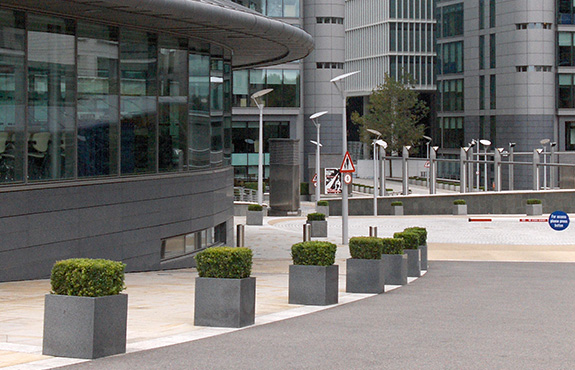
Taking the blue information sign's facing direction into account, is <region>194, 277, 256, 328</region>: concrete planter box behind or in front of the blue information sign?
in front

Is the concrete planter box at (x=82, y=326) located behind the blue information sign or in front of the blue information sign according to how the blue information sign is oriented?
in front

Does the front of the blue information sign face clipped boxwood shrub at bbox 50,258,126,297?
yes

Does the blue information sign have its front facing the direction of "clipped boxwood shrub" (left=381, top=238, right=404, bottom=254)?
yes

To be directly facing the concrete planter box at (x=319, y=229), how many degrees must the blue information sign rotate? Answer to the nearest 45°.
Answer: approximately 90° to its right

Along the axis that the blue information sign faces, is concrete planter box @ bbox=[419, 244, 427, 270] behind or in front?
in front

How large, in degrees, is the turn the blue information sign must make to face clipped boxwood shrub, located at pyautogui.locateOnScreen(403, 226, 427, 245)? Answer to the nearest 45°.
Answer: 0° — it already faces it

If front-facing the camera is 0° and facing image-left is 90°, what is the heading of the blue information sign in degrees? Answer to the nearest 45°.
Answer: approximately 0°

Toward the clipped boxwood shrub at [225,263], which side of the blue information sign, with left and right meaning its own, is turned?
front
